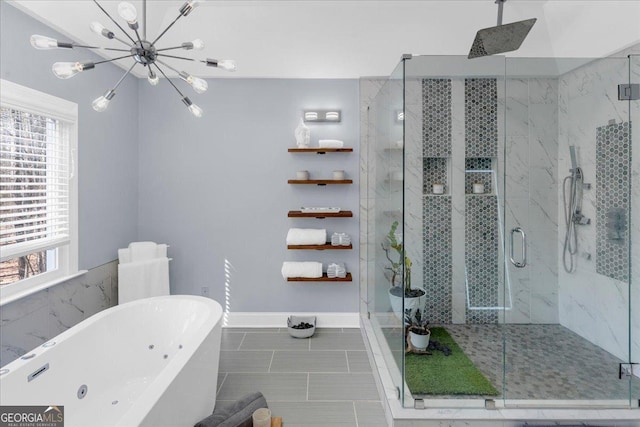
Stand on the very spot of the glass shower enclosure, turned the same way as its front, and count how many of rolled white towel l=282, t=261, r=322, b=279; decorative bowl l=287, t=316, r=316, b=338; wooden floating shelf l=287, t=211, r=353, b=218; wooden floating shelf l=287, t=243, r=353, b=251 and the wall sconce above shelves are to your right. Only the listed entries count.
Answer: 5

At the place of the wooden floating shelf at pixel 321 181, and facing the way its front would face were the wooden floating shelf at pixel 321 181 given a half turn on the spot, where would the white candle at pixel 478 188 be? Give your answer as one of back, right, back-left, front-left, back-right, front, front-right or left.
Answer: back-right

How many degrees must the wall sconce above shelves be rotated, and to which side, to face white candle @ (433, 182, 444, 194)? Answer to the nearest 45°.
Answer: approximately 45° to its left

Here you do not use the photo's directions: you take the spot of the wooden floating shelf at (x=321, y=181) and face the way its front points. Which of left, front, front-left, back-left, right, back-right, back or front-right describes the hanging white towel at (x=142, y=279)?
right

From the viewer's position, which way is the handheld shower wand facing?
facing to the left of the viewer

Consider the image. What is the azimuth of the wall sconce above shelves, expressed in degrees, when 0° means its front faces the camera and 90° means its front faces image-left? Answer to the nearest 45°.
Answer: approximately 0°

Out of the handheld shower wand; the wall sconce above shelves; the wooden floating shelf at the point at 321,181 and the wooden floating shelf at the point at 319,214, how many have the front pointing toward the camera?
3

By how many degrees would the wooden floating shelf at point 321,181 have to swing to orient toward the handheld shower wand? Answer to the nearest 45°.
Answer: approximately 45° to its left
